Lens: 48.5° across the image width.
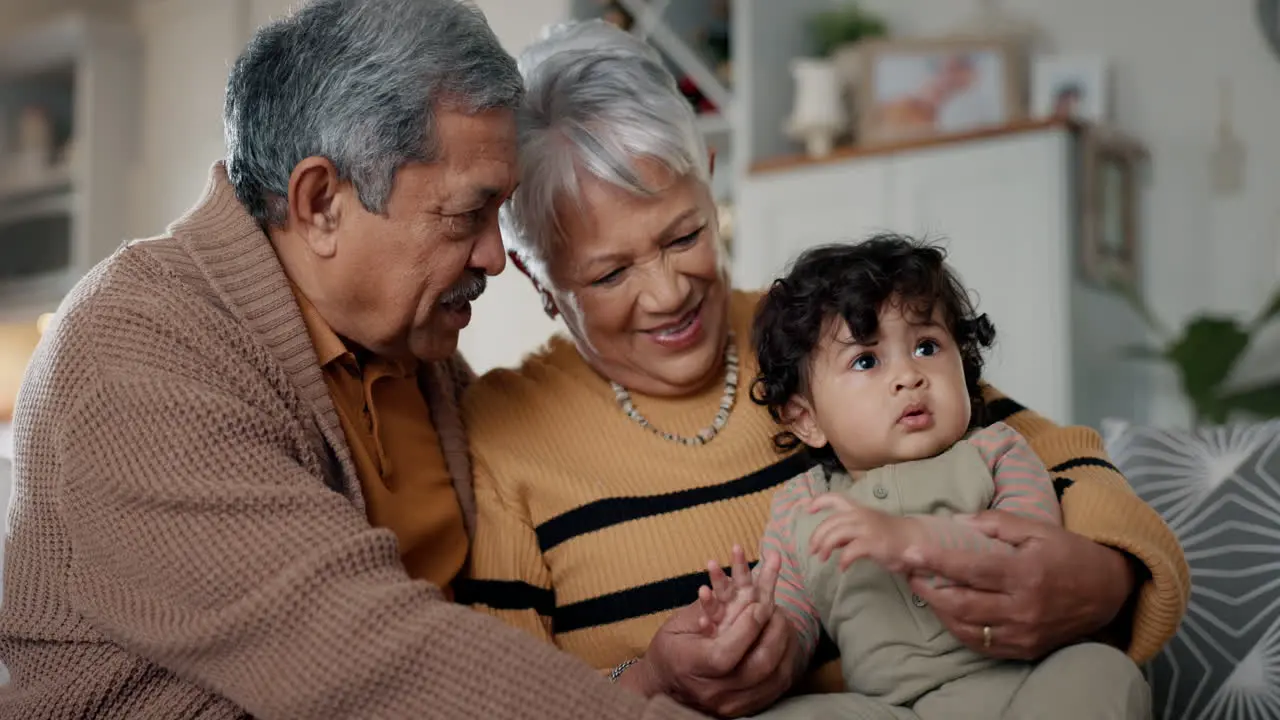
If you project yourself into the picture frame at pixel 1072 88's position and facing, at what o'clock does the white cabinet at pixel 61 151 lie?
The white cabinet is roughly at 3 o'clock from the picture frame.

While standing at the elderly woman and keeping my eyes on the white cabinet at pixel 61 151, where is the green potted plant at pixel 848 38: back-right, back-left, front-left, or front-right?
front-right

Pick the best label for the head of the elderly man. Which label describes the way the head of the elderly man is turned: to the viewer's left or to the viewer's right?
to the viewer's right

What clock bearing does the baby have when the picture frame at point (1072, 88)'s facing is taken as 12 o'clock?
The baby is roughly at 12 o'clock from the picture frame.

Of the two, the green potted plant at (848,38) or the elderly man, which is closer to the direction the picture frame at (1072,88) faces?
the elderly man

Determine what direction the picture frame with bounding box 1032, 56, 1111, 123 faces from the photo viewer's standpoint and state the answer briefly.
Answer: facing the viewer

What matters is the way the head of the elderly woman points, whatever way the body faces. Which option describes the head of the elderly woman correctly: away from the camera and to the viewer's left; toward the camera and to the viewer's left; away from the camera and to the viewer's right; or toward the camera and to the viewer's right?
toward the camera and to the viewer's right

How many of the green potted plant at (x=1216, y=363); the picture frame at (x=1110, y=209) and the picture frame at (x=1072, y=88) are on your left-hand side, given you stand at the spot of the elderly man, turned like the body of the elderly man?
3

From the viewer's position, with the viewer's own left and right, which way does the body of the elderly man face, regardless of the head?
facing the viewer and to the right of the viewer

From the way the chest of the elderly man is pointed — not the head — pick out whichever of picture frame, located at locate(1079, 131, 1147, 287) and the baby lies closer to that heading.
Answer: the baby

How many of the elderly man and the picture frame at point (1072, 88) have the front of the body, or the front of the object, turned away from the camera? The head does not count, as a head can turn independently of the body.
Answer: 0

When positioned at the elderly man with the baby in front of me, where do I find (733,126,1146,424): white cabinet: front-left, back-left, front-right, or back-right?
front-left

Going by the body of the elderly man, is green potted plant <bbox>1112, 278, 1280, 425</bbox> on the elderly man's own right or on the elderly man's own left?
on the elderly man's own left

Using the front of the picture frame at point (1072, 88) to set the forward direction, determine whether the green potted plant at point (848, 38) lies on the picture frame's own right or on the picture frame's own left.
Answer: on the picture frame's own right

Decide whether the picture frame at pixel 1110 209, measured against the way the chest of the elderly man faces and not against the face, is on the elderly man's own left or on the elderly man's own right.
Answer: on the elderly man's own left
